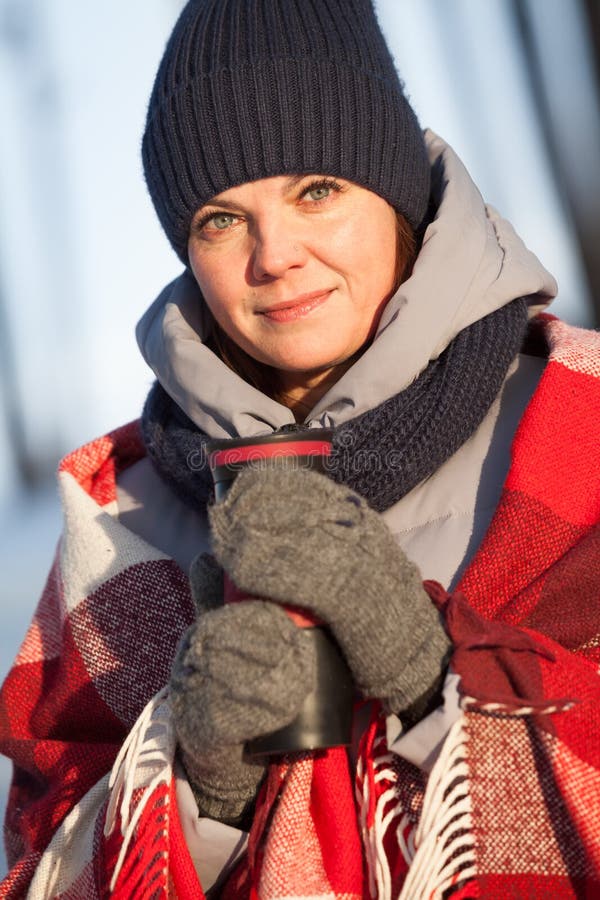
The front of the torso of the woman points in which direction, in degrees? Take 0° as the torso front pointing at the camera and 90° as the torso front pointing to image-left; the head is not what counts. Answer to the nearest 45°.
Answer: approximately 0°
